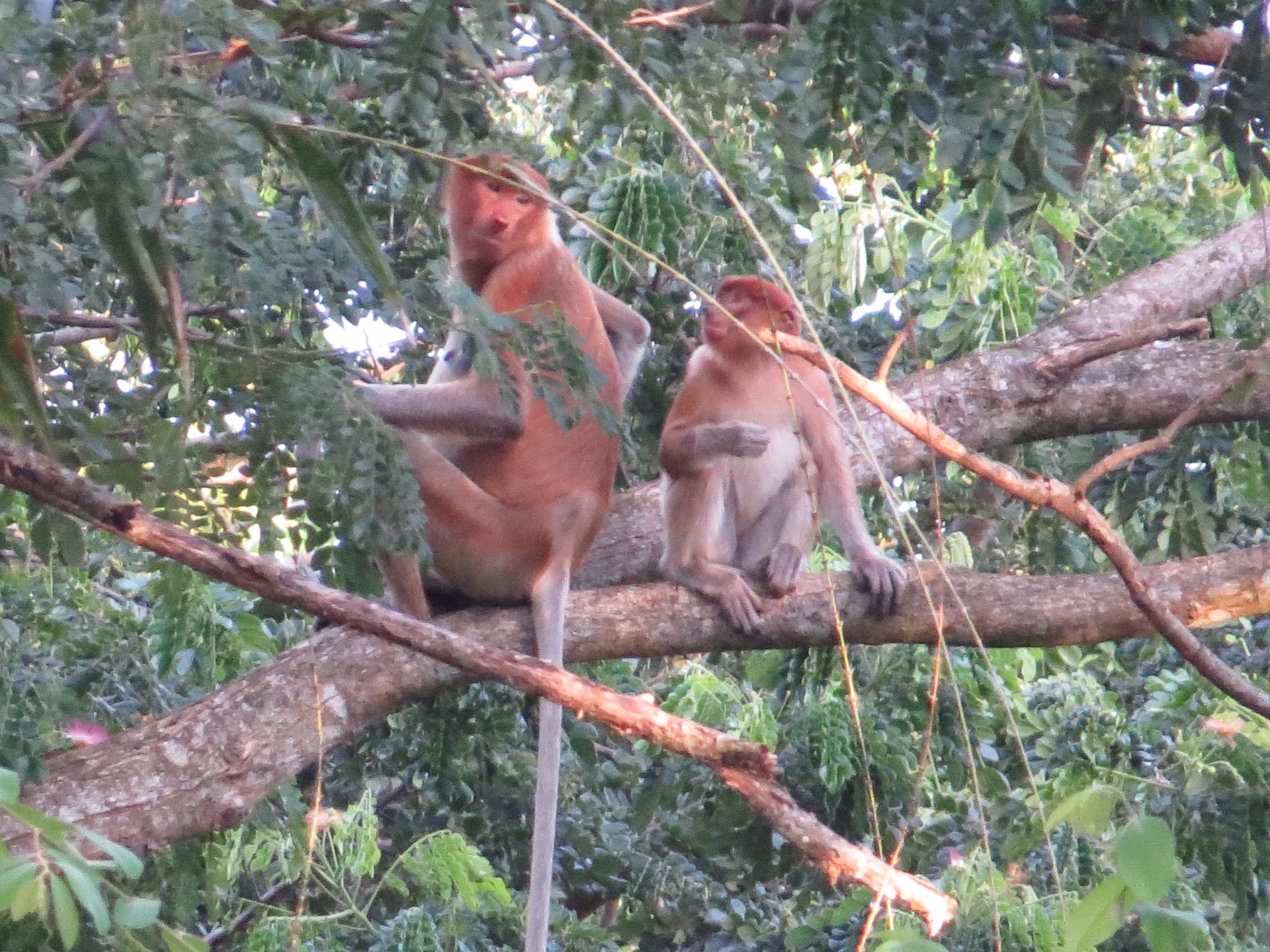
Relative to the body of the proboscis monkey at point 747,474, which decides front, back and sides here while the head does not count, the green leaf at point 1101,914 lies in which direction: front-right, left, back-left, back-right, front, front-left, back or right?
front

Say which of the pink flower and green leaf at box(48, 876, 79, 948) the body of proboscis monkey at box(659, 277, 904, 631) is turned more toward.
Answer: the green leaf

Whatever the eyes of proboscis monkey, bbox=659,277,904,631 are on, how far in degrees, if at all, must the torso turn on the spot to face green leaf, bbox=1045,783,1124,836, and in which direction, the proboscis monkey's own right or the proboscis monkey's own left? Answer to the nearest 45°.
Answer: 0° — it already faces it

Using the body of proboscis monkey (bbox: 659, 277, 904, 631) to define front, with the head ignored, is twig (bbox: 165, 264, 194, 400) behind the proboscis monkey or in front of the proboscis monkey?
in front

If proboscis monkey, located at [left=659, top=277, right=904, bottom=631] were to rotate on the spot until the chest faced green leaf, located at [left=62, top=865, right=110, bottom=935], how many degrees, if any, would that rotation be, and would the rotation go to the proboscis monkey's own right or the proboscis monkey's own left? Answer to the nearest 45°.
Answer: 0° — it already faces it

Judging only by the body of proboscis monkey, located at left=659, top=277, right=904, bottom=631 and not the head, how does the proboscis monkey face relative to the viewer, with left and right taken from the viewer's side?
facing the viewer

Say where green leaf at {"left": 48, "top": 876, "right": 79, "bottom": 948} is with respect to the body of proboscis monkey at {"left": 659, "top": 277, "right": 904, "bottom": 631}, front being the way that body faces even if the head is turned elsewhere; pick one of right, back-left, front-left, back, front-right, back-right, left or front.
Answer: front

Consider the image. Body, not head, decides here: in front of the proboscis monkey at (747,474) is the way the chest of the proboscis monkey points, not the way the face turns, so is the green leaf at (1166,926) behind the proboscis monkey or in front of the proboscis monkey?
in front
